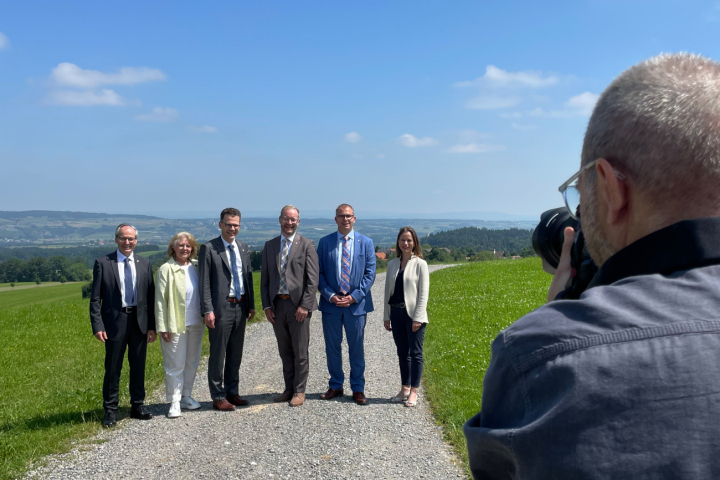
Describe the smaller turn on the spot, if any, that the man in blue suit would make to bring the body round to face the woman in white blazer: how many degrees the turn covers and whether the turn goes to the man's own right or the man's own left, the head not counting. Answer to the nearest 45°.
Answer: approximately 45° to the man's own left

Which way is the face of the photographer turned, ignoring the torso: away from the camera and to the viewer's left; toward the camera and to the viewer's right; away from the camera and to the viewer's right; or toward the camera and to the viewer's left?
away from the camera and to the viewer's left

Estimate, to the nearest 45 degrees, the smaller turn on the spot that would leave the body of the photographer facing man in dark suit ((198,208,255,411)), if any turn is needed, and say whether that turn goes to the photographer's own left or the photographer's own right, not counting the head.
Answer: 0° — they already face them

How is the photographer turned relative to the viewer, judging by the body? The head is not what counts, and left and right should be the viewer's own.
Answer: facing away from the viewer and to the left of the viewer

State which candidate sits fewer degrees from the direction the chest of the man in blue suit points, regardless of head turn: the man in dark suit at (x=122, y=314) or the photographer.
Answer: the photographer

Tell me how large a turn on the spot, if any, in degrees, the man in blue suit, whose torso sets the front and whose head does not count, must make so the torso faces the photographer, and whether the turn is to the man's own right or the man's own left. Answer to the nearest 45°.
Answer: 0° — they already face them

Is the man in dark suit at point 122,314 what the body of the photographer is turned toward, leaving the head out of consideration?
yes

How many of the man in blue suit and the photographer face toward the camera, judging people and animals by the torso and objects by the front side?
1

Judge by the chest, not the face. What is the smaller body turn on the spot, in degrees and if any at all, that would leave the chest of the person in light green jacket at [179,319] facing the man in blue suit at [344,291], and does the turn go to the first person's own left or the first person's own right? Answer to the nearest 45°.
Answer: approximately 45° to the first person's own left

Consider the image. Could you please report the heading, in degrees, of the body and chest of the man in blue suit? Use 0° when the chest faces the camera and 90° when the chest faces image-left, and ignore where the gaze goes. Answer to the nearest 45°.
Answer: approximately 0°

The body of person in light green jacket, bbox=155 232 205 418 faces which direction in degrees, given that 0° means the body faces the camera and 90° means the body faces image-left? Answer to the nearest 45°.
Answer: approximately 315°

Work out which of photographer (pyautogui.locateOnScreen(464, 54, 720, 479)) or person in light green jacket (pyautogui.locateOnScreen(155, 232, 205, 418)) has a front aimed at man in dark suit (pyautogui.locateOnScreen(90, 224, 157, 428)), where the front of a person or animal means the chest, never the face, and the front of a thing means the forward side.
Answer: the photographer
